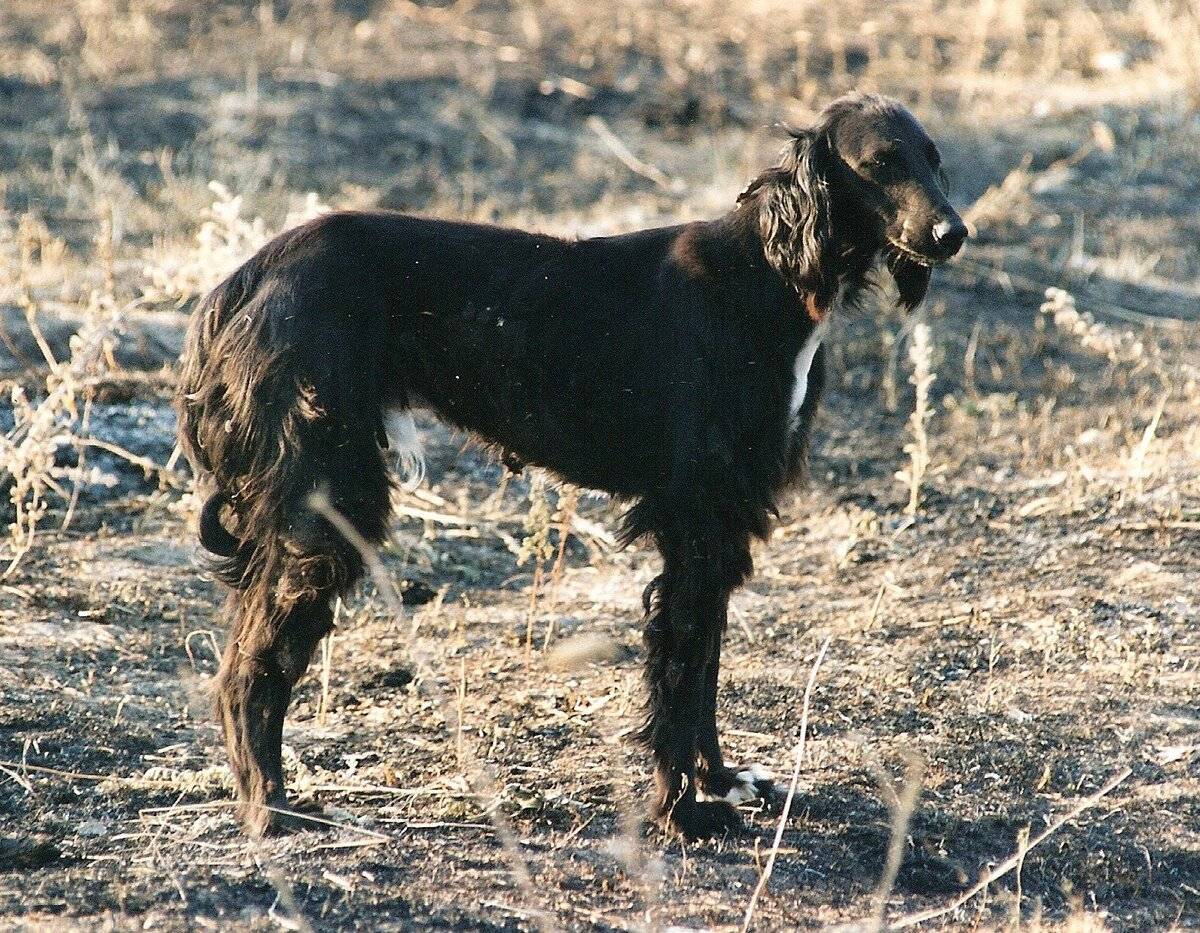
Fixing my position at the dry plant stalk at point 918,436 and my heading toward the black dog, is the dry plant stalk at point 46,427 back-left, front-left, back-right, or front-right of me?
front-right

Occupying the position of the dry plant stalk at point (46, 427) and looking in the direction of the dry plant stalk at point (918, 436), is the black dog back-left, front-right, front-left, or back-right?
front-right

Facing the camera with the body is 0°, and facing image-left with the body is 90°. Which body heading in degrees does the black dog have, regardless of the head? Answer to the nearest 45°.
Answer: approximately 270°

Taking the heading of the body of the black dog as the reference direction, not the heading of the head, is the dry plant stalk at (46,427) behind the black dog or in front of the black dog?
behind

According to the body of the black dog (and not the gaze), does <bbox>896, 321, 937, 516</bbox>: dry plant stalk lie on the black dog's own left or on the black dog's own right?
on the black dog's own left
